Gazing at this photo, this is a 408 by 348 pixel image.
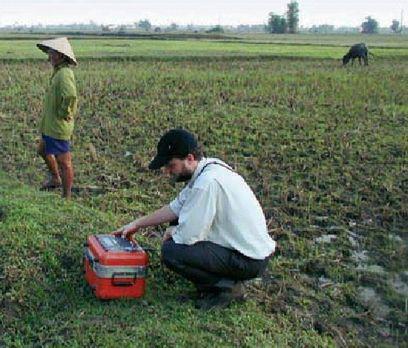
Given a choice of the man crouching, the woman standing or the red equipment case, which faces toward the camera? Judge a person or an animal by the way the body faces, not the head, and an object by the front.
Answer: the red equipment case

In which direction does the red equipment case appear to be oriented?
toward the camera

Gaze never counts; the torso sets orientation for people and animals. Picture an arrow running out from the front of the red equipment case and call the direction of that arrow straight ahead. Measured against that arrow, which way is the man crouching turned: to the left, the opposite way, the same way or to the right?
to the right

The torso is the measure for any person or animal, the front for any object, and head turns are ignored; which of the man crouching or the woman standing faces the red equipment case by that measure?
the man crouching

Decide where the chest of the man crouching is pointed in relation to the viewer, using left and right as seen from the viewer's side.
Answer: facing to the left of the viewer

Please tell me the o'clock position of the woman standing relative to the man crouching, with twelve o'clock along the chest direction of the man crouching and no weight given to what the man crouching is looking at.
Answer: The woman standing is roughly at 2 o'clock from the man crouching.

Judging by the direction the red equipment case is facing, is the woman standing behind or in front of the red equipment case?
behind

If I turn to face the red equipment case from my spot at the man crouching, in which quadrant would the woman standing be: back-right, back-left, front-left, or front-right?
front-right

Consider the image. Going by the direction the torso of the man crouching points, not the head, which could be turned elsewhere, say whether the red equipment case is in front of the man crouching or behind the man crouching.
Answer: in front

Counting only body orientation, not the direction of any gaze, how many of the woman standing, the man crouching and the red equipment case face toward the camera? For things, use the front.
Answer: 1

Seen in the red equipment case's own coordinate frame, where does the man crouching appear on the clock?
The man crouching is roughly at 9 o'clock from the red equipment case.
